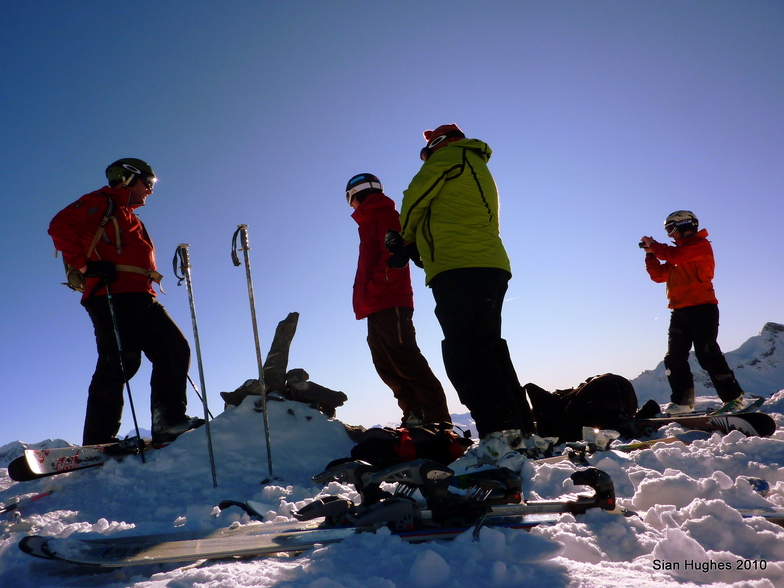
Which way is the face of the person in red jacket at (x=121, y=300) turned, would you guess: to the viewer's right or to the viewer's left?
to the viewer's right

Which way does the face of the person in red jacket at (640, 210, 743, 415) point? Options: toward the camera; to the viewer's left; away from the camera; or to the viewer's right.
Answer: to the viewer's left

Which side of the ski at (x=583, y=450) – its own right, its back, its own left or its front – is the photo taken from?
right

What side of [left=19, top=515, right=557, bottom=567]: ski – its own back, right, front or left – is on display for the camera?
left

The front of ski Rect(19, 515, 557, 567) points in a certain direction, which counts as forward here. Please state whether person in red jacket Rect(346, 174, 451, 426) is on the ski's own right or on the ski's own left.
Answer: on the ski's own right

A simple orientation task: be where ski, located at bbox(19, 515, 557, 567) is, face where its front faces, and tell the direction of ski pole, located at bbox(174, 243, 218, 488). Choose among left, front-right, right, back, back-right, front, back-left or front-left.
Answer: right

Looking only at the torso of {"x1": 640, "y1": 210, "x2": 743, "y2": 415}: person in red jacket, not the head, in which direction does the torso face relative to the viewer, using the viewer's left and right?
facing to the left of the viewer

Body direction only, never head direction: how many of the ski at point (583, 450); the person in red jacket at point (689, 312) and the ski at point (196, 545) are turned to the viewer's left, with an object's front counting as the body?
2

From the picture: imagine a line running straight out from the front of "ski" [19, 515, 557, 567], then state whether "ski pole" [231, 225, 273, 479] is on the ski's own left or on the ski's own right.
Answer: on the ski's own right
